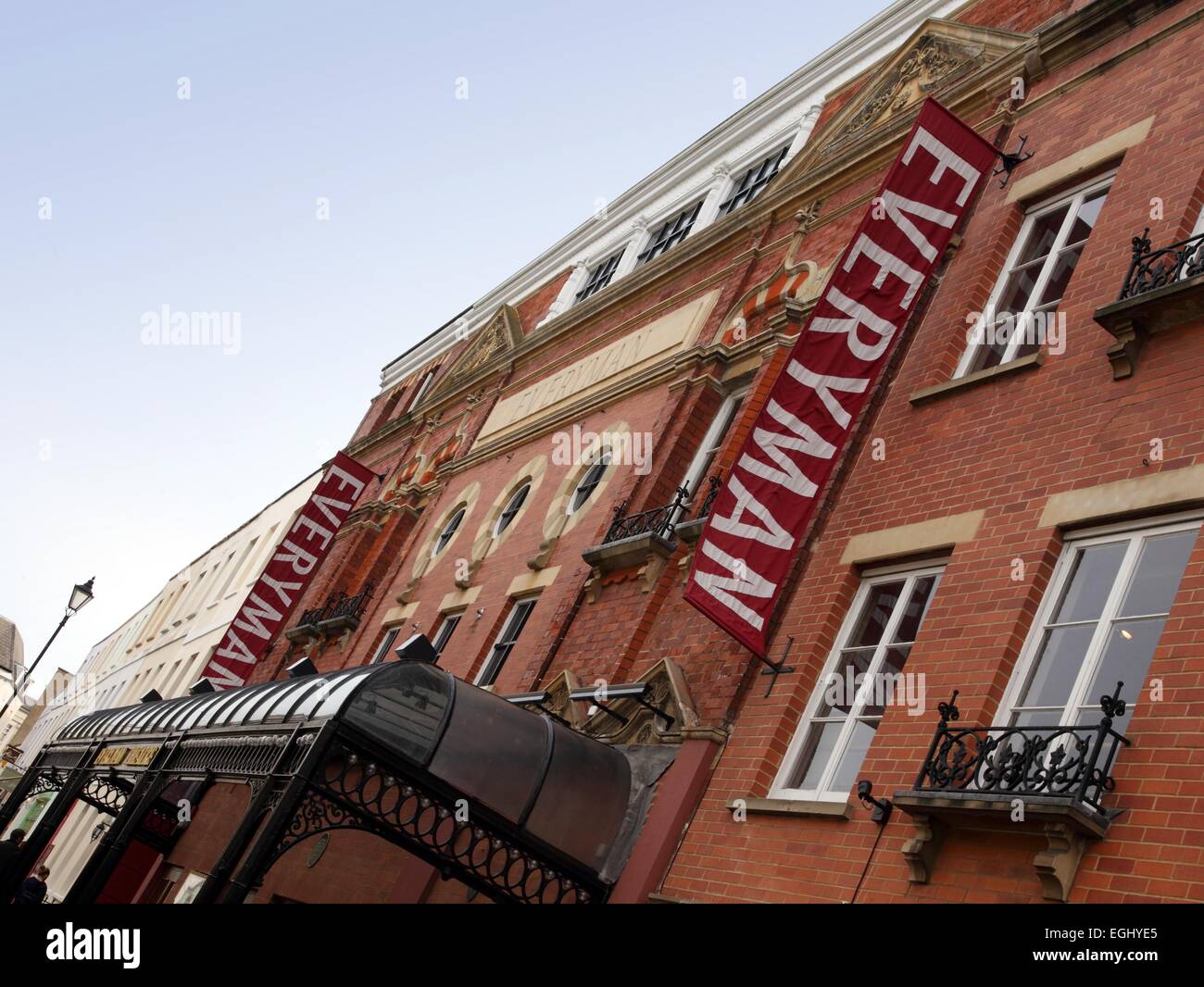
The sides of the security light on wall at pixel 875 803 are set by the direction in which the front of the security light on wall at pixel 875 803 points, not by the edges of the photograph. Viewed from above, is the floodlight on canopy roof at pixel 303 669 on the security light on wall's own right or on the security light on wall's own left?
on the security light on wall's own right

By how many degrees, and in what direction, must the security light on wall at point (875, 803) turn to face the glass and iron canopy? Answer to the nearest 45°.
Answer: approximately 90° to its right

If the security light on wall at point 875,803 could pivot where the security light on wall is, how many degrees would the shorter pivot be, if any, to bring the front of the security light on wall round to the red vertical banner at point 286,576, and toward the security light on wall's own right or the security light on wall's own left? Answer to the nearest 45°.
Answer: approximately 90° to the security light on wall's own right

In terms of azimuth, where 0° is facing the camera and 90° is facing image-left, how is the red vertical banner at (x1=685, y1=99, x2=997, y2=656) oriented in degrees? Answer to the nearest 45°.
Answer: approximately 0°

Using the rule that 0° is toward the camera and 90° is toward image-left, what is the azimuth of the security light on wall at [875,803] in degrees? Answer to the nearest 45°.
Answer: approximately 45°

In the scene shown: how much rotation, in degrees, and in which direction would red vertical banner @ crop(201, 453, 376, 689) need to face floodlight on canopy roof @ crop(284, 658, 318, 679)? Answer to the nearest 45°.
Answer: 0° — it already faces it

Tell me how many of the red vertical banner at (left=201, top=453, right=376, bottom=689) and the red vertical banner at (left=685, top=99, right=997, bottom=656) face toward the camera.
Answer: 2
